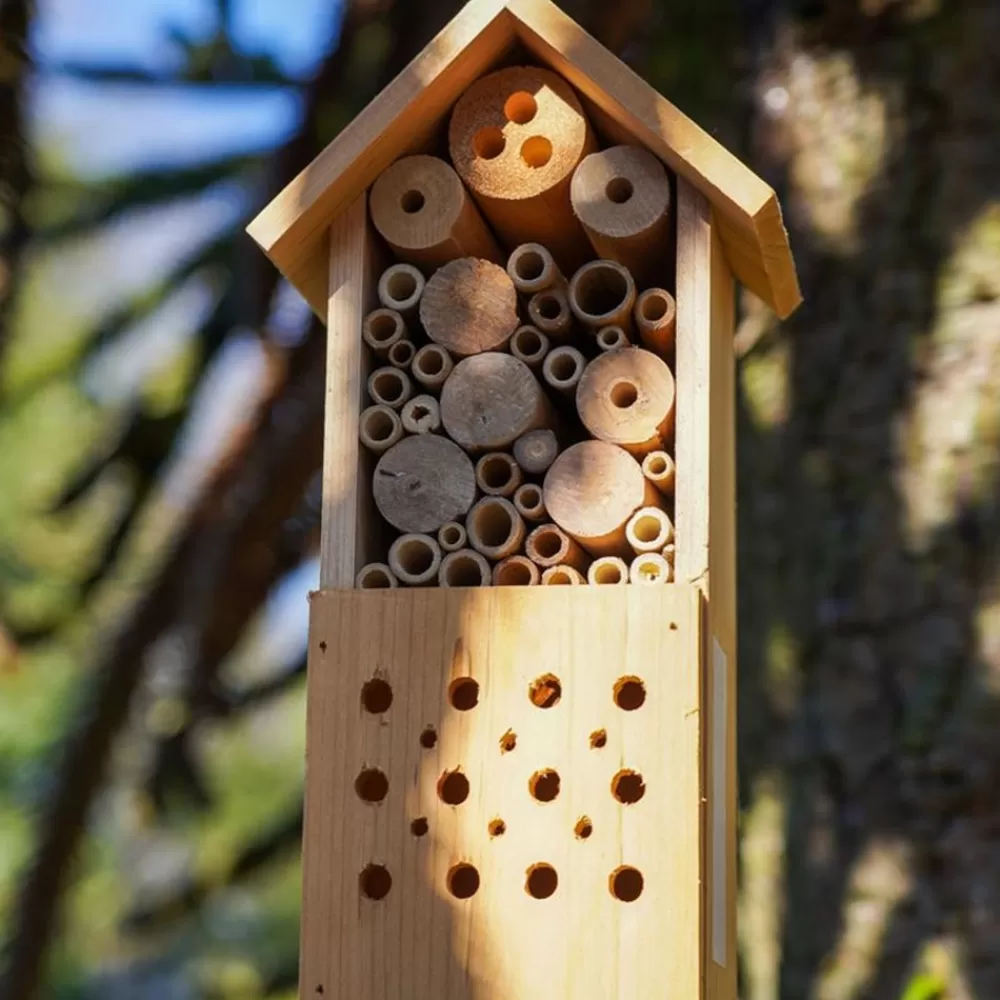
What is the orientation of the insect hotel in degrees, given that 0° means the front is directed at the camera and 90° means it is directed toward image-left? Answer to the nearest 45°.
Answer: approximately 0°
